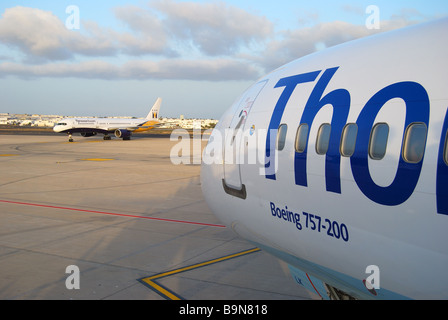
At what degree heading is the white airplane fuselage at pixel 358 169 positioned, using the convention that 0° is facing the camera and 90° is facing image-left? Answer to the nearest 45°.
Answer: approximately 135°
